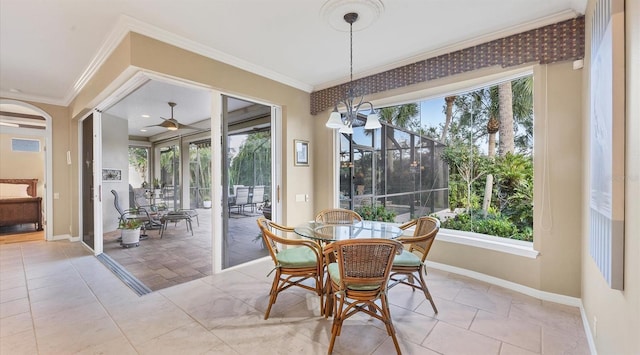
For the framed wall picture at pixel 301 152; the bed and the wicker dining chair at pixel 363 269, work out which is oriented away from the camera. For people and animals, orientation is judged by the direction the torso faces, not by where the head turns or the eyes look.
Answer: the wicker dining chair

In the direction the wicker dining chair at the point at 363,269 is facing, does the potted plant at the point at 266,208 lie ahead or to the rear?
ahead

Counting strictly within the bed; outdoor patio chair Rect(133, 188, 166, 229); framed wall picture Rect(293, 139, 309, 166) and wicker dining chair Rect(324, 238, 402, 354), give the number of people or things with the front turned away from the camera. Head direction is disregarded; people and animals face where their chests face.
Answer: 1

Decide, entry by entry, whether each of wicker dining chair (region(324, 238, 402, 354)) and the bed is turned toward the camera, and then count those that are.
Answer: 1

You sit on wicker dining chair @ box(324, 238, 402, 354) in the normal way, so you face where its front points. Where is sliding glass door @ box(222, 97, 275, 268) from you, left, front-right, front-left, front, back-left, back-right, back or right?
front-left

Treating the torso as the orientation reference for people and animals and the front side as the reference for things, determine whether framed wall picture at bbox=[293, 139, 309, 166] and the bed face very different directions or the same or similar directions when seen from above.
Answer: same or similar directions

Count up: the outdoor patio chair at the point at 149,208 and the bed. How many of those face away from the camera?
0

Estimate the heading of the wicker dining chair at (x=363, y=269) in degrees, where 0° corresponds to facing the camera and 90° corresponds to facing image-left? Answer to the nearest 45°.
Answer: approximately 180°

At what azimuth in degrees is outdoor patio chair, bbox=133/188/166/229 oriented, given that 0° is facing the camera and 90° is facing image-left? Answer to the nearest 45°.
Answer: approximately 315°

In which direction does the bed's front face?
toward the camera

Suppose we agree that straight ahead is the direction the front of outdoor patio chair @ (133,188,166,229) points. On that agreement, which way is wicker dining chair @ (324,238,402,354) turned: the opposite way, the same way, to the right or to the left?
to the left

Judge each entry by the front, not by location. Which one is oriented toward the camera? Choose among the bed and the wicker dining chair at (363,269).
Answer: the bed

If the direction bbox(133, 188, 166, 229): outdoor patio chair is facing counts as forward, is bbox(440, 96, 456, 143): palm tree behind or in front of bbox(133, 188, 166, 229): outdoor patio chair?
in front

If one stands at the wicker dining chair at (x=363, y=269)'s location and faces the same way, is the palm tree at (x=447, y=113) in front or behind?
in front
